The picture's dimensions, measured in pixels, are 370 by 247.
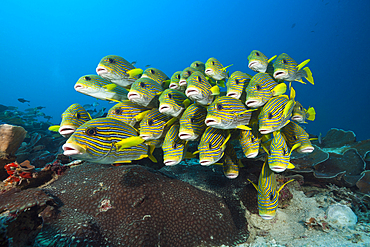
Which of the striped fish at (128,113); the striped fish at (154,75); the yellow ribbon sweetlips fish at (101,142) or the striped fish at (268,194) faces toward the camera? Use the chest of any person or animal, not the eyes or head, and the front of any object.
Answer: the striped fish at (268,194)

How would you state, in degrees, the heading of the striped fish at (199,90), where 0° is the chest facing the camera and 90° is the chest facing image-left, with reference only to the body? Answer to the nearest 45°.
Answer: approximately 45°

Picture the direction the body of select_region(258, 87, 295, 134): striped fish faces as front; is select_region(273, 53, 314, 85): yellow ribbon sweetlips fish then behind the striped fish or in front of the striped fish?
behind

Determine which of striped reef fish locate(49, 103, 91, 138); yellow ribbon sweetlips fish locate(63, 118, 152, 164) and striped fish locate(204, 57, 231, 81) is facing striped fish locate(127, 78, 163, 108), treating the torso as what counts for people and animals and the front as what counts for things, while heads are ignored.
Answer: striped fish locate(204, 57, 231, 81)

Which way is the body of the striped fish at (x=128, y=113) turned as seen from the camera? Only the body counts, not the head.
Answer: to the viewer's left

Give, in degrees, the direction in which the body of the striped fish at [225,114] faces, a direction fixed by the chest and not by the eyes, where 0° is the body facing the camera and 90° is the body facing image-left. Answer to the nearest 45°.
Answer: approximately 45°

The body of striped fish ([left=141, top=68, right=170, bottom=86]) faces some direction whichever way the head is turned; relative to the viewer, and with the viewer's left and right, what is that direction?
facing to the left of the viewer

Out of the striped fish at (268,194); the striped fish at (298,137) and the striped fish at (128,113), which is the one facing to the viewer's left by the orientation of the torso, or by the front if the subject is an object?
the striped fish at (128,113)

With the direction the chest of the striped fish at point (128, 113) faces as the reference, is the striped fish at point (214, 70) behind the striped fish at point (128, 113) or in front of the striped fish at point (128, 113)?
behind

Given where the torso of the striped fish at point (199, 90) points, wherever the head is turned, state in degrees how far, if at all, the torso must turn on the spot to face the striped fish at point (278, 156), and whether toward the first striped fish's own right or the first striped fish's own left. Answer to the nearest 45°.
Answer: approximately 135° to the first striped fish's own left

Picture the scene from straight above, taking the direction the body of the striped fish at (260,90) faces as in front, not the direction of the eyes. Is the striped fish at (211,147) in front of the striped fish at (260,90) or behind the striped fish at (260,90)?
in front

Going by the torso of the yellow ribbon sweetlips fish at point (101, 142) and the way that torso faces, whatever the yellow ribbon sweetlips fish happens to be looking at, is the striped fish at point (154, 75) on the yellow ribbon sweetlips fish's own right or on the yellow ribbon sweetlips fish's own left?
on the yellow ribbon sweetlips fish's own right
